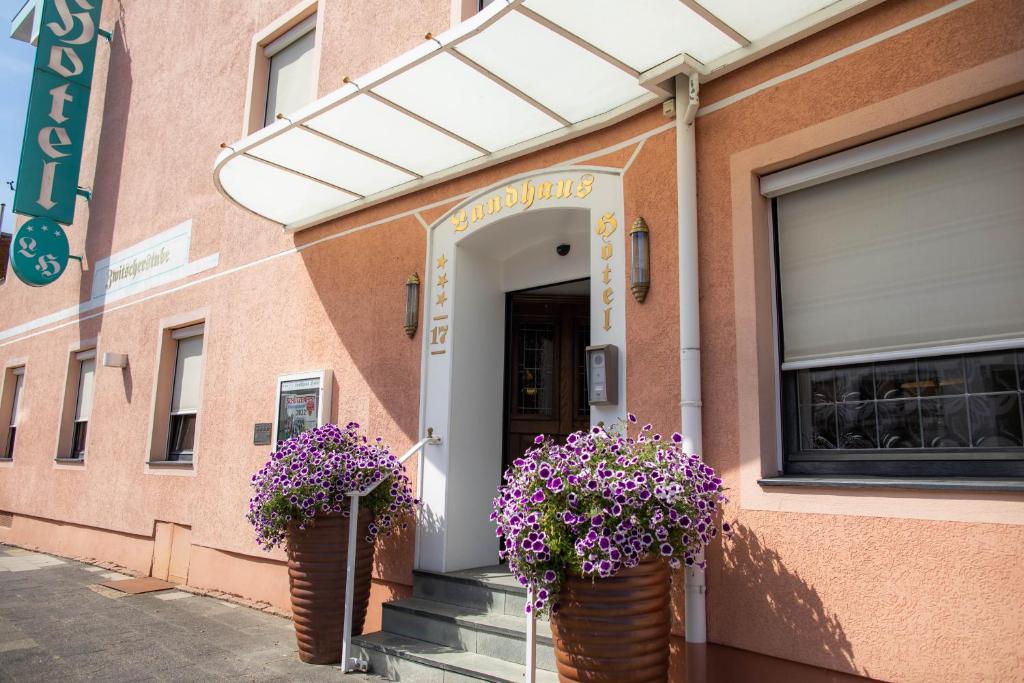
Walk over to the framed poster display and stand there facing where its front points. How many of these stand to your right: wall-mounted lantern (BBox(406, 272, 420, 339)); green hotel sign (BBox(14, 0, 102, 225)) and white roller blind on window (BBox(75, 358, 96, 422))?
2

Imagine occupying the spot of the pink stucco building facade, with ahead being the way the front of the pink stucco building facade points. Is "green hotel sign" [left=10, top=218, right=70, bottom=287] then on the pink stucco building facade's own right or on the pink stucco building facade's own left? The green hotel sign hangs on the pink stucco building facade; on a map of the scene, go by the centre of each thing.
on the pink stucco building facade's own right

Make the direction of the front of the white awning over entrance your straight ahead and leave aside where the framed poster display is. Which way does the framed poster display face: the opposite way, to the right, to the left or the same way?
the same way

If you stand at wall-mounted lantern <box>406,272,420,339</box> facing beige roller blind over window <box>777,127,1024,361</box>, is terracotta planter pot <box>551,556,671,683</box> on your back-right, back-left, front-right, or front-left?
front-right

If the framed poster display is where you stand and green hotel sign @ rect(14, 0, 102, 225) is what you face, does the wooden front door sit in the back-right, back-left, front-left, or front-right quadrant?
back-right

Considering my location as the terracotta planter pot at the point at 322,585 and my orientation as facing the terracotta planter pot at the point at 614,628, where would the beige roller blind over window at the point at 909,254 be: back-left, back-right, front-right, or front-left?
front-left

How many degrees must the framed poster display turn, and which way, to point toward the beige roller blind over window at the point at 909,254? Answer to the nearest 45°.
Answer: approximately 90° to its left

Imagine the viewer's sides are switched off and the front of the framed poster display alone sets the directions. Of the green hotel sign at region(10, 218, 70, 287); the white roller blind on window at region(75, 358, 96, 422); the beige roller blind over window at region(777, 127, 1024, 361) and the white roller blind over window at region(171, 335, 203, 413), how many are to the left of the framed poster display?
1

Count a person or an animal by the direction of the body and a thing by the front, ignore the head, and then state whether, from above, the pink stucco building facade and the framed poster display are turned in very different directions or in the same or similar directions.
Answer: same or similar directions

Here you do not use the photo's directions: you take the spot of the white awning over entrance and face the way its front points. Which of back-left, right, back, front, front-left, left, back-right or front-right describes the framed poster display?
right

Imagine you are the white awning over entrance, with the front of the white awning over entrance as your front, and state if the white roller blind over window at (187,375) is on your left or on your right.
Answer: on your right

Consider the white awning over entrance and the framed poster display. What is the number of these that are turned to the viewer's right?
0

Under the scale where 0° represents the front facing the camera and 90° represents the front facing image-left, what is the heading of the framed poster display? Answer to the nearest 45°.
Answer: approximately 45°
